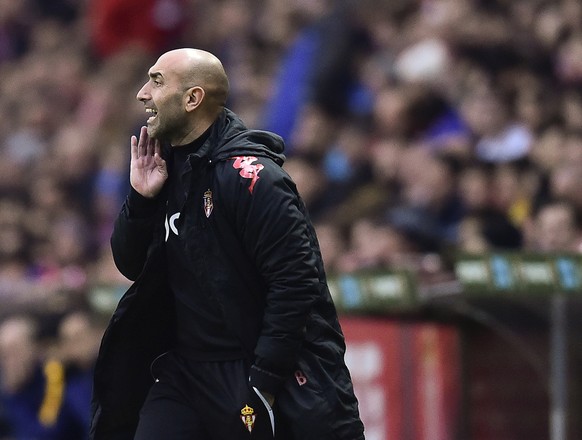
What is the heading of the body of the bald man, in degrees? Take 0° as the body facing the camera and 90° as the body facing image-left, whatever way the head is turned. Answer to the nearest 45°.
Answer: approximately 45°

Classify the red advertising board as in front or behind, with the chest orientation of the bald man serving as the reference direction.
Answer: behind

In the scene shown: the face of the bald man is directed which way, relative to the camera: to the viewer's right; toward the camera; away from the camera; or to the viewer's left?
to the viewer's left
